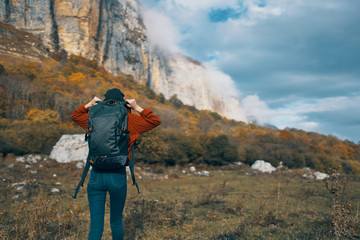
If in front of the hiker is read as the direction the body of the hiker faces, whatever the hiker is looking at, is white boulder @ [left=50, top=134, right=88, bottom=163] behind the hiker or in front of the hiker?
in front

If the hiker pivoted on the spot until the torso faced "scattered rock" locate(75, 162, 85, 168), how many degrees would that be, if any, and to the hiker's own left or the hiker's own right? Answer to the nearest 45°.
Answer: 0° — they already face it

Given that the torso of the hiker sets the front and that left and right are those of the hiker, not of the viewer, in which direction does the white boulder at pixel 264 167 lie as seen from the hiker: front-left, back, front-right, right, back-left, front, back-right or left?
front-right

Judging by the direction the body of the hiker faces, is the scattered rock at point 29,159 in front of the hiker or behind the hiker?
in front

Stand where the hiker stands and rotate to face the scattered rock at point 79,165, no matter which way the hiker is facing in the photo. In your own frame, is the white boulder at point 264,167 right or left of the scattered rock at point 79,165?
right

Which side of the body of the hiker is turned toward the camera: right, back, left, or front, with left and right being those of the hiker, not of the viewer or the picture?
back
